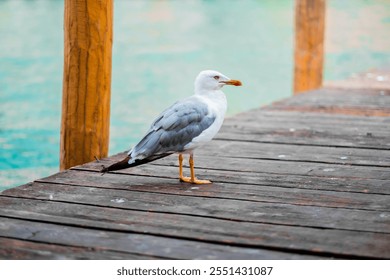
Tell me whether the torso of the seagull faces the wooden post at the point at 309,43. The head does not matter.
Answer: no

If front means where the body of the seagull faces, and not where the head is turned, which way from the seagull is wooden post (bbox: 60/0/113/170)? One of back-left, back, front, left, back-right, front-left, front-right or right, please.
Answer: back-left

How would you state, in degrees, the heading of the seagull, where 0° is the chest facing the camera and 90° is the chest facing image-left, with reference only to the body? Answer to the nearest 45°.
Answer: approximately 270°
